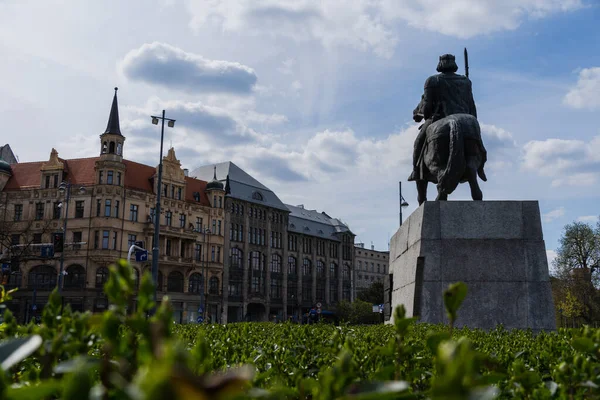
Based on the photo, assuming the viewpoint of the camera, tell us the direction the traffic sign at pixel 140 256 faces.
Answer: facing the viewer

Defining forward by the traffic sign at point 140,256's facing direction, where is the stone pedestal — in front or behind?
in front
